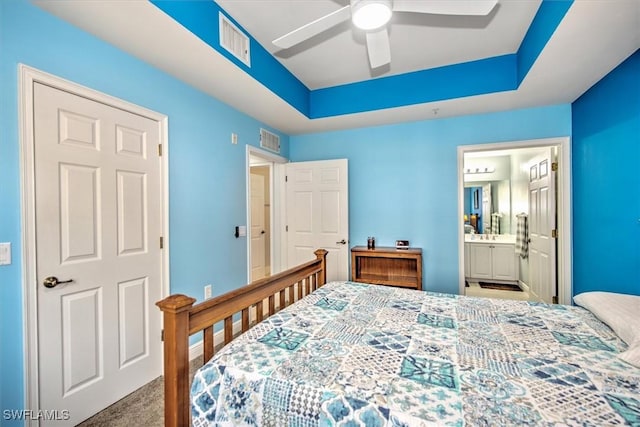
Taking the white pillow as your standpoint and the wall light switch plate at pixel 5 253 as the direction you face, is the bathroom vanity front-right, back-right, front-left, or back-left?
back-right

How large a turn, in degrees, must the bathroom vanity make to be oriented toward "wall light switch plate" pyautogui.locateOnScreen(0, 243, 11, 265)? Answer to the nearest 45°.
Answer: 0° — it already faces it

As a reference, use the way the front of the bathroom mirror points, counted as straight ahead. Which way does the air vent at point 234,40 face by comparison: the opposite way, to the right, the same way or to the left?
to the left

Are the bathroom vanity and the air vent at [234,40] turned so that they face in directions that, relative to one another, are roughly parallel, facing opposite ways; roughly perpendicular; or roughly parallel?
roughly perpendicular

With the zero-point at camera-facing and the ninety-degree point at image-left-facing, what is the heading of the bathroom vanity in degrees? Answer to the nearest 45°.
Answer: approximately 0°

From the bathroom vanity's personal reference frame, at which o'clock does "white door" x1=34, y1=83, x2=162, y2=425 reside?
The white door is roughly at 1 o'clock from the bathroom vanity.

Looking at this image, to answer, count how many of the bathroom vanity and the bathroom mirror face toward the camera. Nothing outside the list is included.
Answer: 2

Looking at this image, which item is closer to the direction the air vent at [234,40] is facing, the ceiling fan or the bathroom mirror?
the ceiling fan

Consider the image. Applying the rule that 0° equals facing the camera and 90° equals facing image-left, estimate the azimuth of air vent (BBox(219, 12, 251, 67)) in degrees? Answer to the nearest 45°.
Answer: approximately 315°
